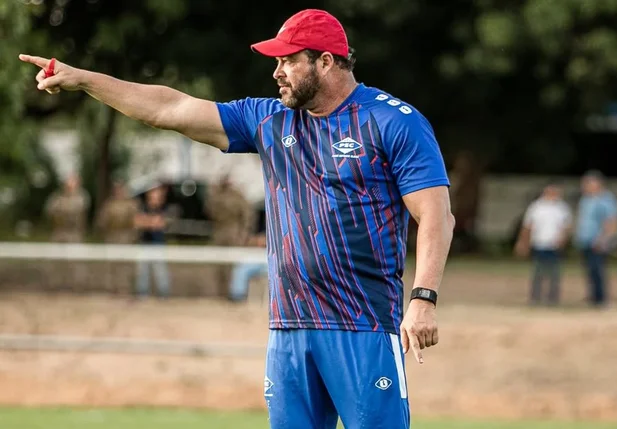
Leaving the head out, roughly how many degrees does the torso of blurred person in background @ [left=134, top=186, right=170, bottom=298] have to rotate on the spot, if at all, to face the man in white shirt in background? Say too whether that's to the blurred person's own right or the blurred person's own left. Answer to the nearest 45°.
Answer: approximately 90° to the blurred person's own left

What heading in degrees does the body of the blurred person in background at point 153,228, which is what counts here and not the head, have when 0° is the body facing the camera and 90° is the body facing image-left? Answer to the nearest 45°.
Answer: approximately 0°

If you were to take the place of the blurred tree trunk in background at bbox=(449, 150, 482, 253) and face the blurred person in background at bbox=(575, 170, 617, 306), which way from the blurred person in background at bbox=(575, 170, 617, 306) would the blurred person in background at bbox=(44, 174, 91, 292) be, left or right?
right

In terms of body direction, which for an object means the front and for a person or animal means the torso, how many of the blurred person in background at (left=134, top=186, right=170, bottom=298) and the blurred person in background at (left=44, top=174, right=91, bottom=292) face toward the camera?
2

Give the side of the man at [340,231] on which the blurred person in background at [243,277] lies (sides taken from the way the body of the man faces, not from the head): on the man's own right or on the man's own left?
on the man's own right
